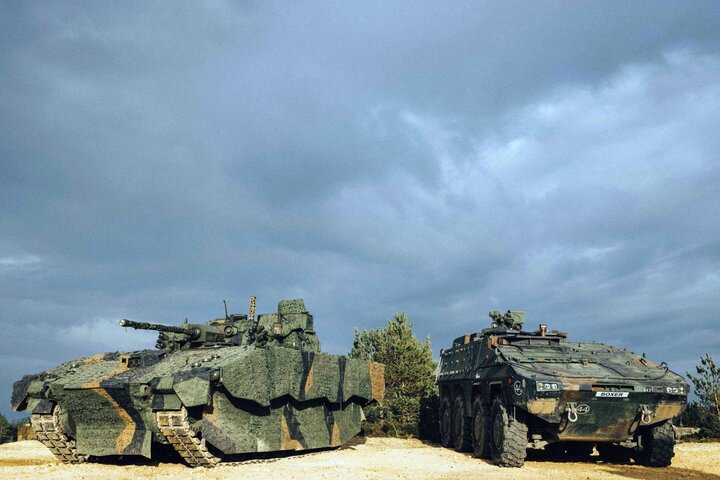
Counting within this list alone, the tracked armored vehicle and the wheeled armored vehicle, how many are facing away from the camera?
0

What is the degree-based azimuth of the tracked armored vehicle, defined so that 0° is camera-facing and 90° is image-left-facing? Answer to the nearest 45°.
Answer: approximately 45°

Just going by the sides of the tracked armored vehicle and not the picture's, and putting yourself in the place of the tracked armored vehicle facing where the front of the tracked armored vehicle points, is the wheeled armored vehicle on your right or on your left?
on your left

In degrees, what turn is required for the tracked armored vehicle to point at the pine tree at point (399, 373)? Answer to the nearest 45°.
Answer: approximately 180°

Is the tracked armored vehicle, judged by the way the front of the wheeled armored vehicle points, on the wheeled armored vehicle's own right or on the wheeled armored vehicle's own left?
on the wheeled armored vehicle's own right

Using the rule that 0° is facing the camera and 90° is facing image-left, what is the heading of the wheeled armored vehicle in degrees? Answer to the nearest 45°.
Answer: approximately 315°
